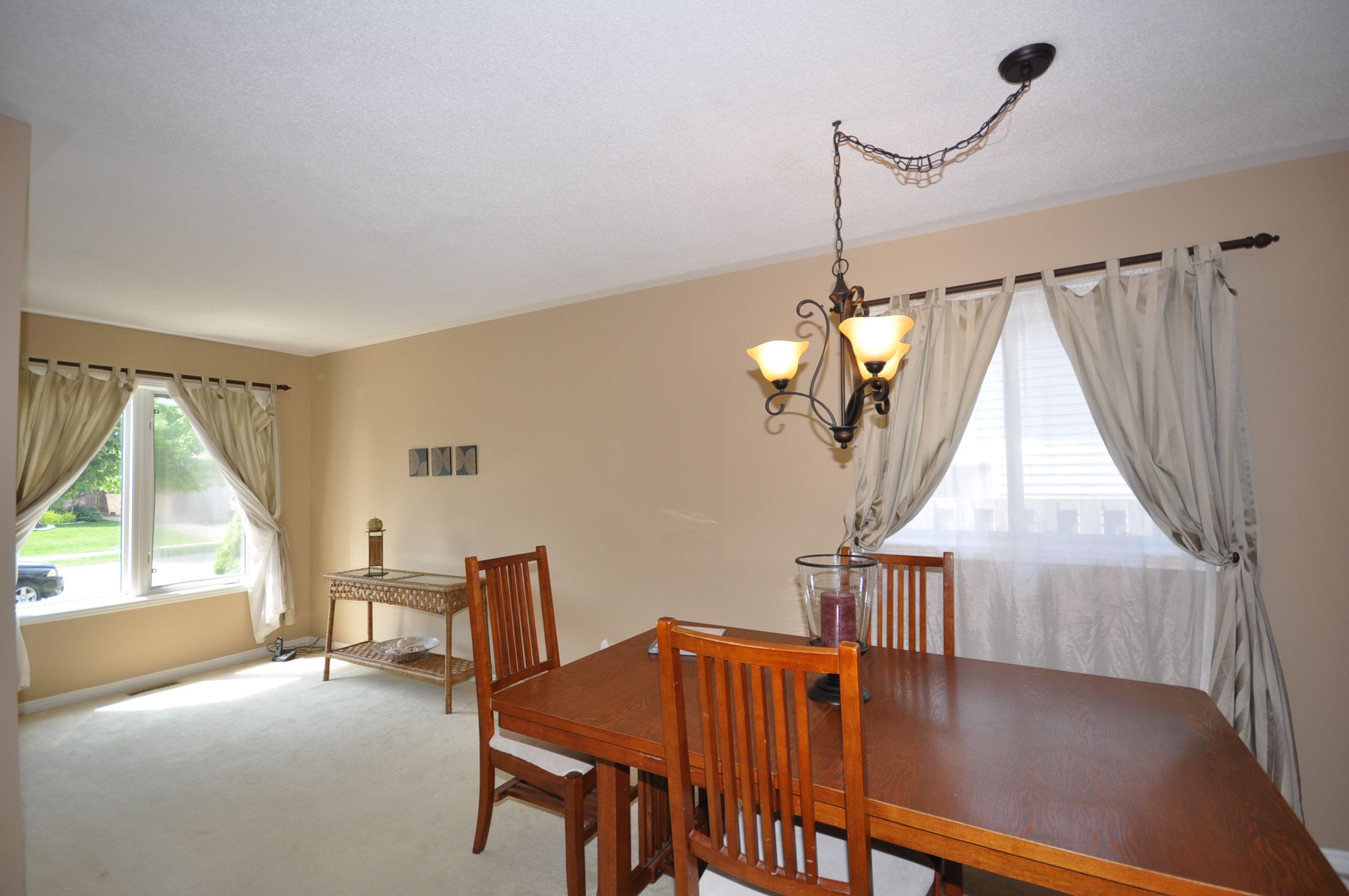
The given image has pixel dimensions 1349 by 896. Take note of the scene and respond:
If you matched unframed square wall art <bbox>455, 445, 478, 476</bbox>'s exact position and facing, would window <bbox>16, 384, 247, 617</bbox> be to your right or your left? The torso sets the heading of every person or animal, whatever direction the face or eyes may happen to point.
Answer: on your right

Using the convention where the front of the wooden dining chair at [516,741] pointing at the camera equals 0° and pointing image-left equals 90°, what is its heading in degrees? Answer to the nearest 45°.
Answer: approximately 315°

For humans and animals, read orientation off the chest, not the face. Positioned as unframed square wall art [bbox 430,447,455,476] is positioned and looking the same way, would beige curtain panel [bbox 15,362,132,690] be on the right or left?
on its right

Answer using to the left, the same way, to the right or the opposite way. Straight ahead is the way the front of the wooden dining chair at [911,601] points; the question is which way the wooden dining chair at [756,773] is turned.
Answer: the opposite way

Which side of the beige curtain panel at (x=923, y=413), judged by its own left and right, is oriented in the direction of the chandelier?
front

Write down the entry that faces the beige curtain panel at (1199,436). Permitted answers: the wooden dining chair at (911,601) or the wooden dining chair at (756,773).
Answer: the wooden dining chair at (756,773)

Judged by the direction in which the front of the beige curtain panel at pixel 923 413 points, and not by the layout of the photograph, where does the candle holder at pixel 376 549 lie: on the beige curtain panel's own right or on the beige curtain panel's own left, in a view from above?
on the beige curtain panel's own right

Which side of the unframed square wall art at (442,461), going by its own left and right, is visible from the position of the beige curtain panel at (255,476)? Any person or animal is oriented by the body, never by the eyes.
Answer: right

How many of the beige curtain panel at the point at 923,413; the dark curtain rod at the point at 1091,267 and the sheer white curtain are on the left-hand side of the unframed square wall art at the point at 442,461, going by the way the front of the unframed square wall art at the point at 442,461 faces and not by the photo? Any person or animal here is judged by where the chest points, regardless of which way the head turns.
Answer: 3

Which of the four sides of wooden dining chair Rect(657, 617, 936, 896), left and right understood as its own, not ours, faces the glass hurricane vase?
front

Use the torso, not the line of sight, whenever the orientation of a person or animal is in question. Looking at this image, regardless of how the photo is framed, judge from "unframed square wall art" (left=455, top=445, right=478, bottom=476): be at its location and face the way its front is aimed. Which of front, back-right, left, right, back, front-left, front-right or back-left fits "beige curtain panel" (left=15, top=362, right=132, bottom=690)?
front-right

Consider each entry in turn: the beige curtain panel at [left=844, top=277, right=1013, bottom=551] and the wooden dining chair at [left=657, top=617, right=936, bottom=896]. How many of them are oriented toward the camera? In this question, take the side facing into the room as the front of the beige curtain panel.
1
